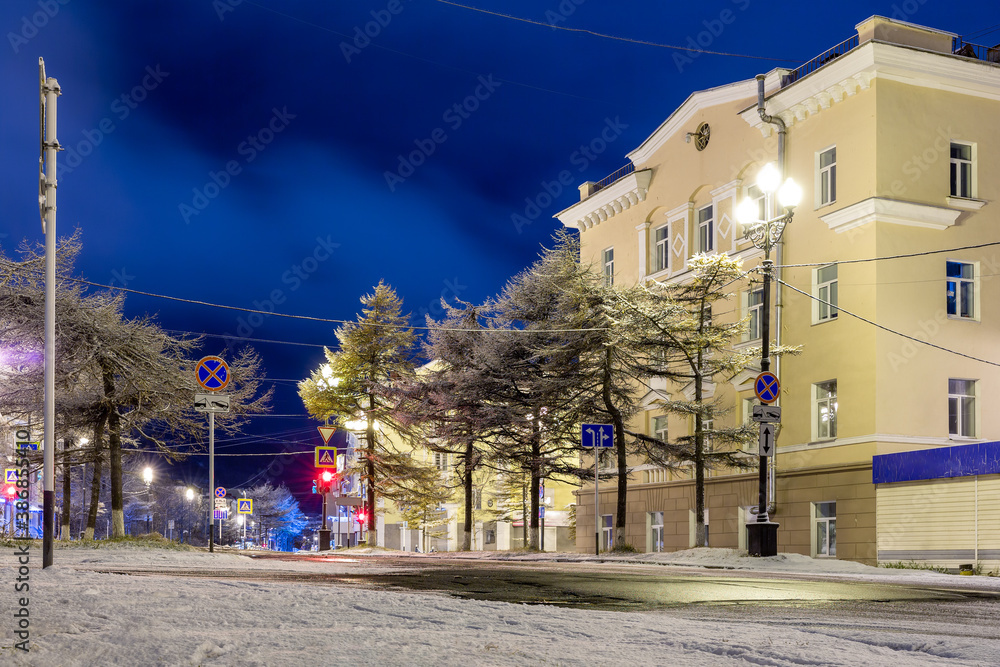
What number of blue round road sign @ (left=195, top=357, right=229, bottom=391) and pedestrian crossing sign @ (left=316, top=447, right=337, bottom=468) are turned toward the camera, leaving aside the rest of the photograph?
2

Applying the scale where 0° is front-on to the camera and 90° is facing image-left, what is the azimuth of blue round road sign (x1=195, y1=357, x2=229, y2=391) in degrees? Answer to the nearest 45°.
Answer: approximately 0°

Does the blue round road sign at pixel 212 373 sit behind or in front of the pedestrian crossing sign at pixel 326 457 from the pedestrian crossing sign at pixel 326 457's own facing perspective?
in front

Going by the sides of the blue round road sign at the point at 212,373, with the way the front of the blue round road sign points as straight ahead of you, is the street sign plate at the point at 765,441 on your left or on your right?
on your left

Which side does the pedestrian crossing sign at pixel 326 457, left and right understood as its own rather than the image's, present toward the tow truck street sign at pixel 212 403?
front

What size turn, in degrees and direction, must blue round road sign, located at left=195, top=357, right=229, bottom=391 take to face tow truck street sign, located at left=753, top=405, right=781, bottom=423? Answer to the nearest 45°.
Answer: approximately 90° to its left

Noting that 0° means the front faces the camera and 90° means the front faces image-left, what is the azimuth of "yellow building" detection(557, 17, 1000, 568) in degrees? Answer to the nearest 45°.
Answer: approximately 45°

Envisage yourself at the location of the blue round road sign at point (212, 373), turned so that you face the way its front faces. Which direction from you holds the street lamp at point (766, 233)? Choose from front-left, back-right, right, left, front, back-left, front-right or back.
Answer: left
